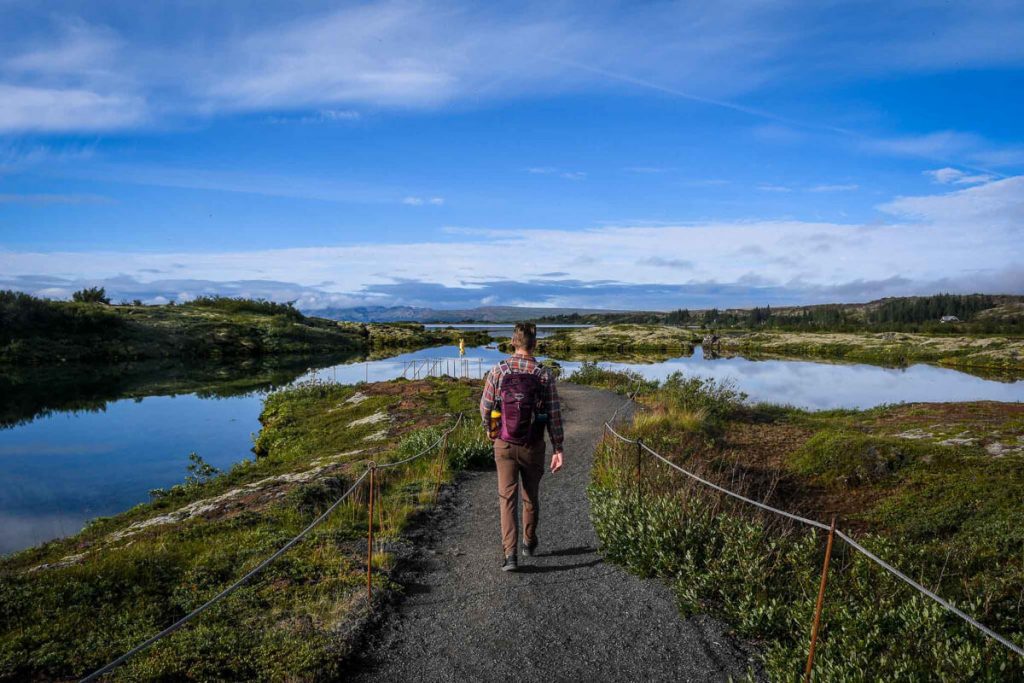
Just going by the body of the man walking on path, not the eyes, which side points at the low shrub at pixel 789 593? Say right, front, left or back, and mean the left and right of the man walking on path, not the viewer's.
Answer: right

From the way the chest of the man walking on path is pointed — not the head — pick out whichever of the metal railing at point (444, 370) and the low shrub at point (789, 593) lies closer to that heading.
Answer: the metal railing

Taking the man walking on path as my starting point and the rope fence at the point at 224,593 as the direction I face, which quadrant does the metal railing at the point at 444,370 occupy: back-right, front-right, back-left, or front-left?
back-right

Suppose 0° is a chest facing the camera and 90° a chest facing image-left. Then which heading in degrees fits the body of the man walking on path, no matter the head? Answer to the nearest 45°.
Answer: approximately 180°

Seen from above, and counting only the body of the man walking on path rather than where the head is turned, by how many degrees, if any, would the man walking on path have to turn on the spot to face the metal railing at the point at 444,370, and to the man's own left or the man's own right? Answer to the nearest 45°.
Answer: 0° — they already face it

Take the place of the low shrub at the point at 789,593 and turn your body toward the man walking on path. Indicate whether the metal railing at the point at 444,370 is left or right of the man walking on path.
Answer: right

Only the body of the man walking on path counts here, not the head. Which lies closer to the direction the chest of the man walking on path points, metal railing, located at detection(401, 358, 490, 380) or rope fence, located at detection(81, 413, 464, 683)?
the metal railing

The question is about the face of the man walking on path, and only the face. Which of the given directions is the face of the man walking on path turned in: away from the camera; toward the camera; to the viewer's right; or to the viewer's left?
away from the camera
